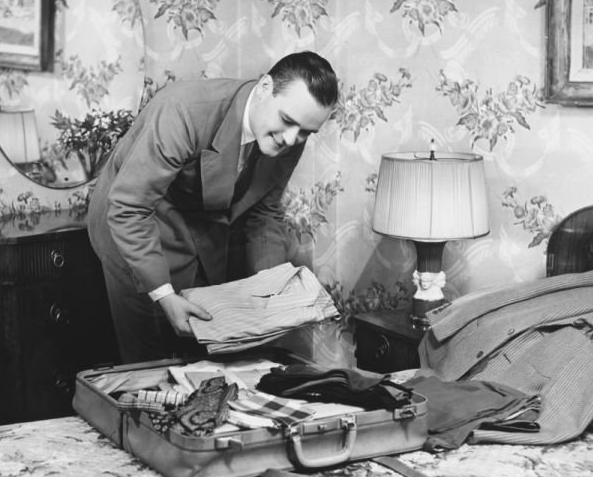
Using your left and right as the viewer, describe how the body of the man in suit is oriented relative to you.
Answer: facing the viewer and to the right of the viewer

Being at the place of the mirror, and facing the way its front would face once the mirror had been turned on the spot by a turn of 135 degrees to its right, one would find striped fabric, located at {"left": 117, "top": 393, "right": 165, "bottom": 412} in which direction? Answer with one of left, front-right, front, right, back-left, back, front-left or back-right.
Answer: back-left

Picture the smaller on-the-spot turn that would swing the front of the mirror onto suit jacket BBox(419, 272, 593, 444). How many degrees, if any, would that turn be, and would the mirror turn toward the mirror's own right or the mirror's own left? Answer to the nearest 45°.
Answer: approximately 45° to the mirror's own left

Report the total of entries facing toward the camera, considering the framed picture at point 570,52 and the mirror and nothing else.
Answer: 2

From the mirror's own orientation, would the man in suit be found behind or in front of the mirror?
in front

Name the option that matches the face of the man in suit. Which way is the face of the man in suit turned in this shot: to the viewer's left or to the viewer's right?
to the viewer's right

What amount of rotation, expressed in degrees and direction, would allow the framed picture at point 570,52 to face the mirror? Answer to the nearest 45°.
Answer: approximately 90° to its right

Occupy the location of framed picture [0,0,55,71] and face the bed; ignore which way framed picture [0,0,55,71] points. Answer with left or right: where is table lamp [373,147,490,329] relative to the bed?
left

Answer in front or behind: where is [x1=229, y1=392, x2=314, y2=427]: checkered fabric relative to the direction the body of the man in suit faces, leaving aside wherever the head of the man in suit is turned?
in front

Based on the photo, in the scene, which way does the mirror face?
toward the camera
